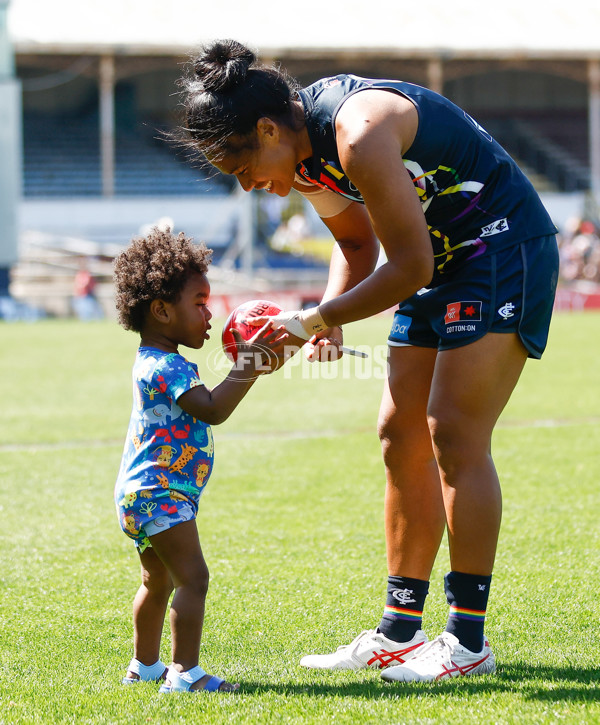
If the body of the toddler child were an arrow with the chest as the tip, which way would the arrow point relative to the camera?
to the viewer's right

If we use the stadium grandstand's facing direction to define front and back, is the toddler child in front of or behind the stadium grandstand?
in front

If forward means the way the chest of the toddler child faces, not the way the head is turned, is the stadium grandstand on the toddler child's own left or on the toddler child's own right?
on the toddler child's own left

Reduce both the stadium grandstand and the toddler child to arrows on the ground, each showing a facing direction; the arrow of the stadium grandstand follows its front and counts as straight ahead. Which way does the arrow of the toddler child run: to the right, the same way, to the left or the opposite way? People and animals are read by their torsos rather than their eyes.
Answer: to the left

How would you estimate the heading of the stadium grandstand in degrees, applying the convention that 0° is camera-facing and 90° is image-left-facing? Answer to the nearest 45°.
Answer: approximately 0°

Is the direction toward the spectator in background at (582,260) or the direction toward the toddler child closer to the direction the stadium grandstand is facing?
the toddler child

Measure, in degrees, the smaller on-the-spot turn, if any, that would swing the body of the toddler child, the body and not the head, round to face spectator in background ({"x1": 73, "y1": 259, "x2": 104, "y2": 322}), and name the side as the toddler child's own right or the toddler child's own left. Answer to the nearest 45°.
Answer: approximately 90° to the toddler child's own left

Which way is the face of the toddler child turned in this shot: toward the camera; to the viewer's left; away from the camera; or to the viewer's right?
to the viewer's right

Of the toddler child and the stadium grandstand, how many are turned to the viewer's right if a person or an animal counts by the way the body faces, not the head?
1
